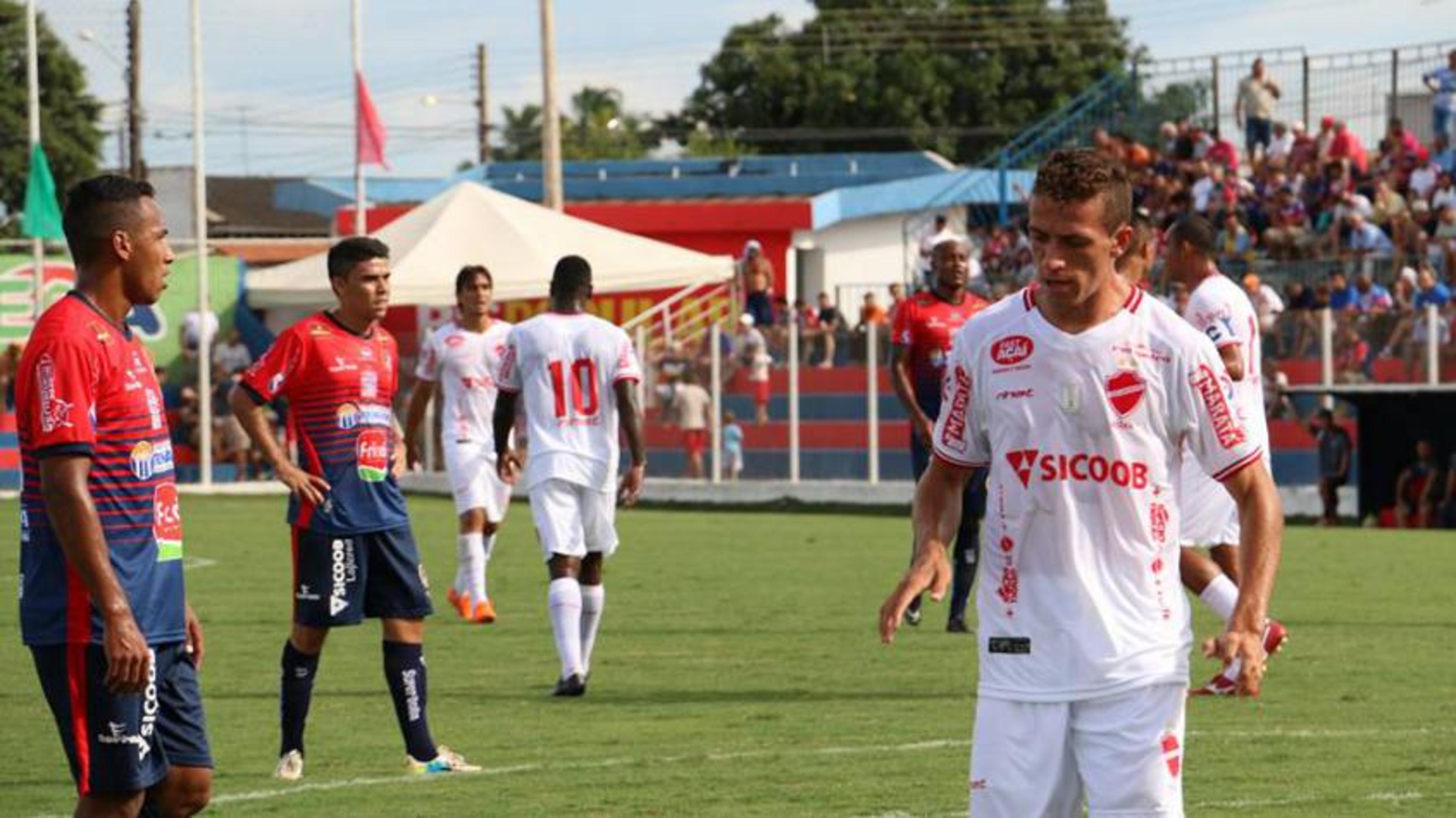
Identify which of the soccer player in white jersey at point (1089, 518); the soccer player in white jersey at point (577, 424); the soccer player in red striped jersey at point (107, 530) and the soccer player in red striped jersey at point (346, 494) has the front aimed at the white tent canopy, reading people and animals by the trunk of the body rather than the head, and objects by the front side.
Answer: the soccer player in white jersey at point (577, 424)

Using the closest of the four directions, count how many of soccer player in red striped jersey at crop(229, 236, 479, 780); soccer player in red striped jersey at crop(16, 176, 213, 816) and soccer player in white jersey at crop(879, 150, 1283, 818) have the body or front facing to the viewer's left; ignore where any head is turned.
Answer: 0

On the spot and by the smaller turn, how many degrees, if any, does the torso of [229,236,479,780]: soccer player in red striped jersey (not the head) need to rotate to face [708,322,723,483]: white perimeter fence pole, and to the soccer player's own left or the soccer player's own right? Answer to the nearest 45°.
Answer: approximately 135° to the soccer player's own left

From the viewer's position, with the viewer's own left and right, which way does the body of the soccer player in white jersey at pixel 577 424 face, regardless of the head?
facing away from the viewer

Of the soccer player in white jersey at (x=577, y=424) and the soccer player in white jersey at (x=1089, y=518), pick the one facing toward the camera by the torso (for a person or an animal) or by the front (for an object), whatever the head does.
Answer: the soccer player in white jersey at (x=1089, y=518)

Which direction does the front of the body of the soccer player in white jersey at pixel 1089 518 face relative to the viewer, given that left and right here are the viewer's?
facing the viewer

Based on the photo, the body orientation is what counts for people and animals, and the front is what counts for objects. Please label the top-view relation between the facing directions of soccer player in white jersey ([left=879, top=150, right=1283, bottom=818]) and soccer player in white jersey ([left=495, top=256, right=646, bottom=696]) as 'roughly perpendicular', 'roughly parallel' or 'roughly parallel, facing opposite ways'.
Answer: roughly parallel, facing opposite ways

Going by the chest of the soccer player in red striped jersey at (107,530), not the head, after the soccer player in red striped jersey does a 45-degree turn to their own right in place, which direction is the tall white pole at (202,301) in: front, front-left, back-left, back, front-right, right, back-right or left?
back

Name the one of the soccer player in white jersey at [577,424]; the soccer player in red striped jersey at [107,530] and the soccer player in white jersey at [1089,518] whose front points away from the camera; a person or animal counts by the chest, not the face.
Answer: the soccer player in white jersey at [577,424]

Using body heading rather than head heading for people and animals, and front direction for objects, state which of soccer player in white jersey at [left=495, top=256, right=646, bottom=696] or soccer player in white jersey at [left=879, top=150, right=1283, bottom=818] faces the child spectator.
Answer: soccer player in white jersey at [left=495, top=256, right=646, bottom=696]

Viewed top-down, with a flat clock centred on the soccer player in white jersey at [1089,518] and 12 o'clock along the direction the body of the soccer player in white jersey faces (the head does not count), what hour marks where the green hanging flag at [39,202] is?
The green hanging flag is roughly at 5 o'clock from the soccer player in white jersey.

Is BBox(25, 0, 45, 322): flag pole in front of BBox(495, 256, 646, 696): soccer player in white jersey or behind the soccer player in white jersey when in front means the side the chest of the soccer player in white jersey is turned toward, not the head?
in front

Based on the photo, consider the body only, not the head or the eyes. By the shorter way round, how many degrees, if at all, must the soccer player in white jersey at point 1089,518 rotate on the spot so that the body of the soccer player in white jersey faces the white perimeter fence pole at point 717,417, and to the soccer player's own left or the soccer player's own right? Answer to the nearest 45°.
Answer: approximately 180°
